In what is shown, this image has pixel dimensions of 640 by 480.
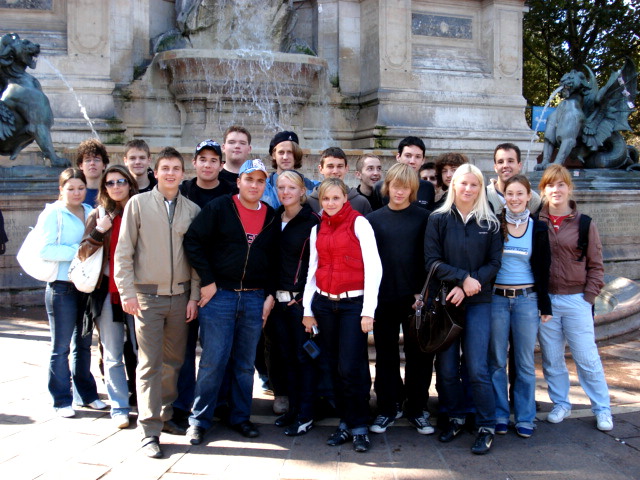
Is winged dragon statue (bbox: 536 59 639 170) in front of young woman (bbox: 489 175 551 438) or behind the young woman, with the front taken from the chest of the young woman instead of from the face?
behind

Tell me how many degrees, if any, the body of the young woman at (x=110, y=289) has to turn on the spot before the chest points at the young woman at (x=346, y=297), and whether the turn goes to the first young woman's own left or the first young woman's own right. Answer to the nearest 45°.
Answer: approximately 45° to the first young woman's own left

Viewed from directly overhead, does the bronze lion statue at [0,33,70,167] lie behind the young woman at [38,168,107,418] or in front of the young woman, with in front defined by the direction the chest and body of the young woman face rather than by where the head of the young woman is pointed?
behind

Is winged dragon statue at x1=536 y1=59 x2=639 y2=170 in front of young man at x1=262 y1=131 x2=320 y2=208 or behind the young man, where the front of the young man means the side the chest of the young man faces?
behind

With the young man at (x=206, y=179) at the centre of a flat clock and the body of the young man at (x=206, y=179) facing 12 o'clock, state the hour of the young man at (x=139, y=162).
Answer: the young man at (x=139, y=162) is roughly at 4 o'clock from the young man at (x=206, y=179).

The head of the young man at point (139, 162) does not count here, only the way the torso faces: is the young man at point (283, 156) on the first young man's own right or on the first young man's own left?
on the first young man's own left
